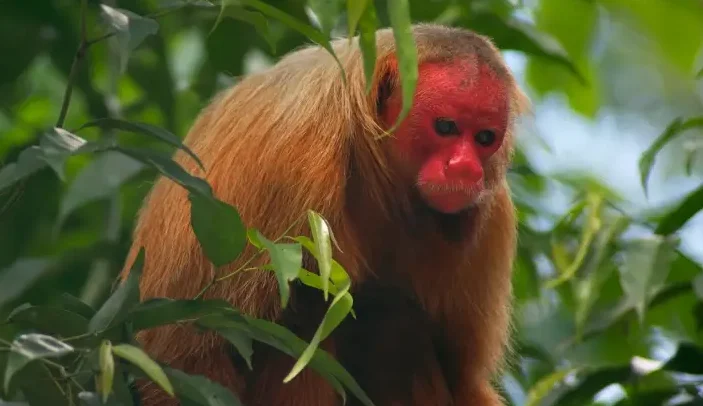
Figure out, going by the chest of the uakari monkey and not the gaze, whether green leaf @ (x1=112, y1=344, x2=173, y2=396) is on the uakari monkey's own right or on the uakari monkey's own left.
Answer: on the uakari monkey's own right

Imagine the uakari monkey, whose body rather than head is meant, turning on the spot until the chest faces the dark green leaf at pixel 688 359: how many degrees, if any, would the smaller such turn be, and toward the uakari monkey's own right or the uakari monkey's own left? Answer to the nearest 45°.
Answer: approximately 45° to the uakari monkey's own left

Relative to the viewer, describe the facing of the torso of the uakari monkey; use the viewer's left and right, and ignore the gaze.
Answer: facing the viewer and to the right of the viewer

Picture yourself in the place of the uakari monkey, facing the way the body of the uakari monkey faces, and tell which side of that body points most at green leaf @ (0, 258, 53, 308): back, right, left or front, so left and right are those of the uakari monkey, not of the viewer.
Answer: right
